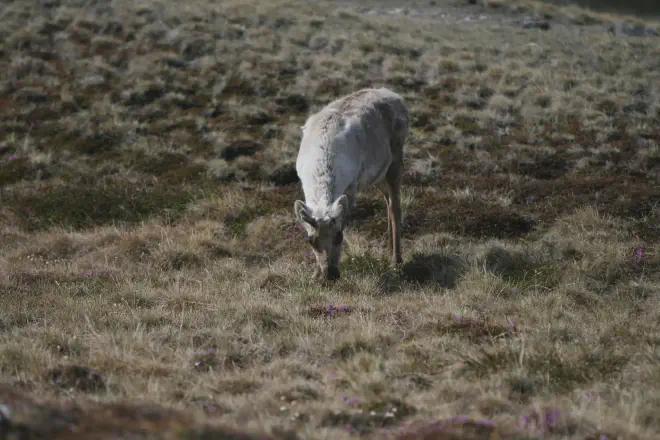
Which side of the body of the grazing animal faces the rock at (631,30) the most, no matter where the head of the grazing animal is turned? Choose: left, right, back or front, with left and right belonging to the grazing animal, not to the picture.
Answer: back

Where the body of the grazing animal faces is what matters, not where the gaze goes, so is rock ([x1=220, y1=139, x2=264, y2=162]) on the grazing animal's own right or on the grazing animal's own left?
on the grazing animal's own right

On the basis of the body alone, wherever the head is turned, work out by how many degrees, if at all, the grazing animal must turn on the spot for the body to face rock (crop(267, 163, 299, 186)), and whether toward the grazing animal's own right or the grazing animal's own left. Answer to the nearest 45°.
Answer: approximately 135° to the grazing animal's own right

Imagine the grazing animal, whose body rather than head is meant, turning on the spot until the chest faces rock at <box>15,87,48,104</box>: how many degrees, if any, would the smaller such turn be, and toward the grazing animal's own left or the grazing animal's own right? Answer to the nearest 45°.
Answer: approximately 90° to the grazing animal's own right

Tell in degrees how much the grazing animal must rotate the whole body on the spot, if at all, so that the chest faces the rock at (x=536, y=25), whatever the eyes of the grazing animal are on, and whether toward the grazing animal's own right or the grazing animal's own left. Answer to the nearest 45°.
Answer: approximately 135° to the grazing animal's own right

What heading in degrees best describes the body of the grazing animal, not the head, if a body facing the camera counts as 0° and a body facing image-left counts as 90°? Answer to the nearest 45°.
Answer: approximately 45°
